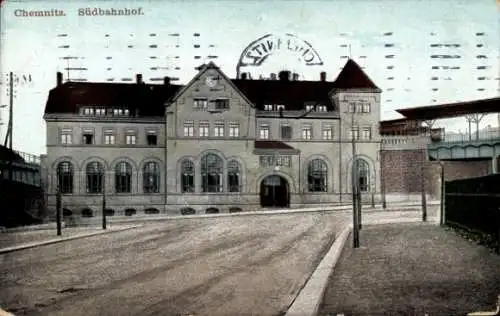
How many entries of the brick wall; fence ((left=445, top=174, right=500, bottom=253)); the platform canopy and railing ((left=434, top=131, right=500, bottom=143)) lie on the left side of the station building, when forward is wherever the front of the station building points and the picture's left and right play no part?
4

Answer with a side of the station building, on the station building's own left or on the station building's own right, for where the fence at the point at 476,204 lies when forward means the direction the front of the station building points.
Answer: on the station building's own left

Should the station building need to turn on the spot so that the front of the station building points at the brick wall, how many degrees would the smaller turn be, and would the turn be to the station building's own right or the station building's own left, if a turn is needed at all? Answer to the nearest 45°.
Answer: approximately 90° to the station building's own left

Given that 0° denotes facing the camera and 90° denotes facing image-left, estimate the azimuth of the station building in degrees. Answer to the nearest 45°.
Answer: approximately 0°

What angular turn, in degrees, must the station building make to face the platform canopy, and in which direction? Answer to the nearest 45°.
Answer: approximately 90° to its left

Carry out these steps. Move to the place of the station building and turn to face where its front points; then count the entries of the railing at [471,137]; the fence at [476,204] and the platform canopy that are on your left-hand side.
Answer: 3

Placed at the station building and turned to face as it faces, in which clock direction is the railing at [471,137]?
The railing is roughly at 9 o'clock from the station building.
